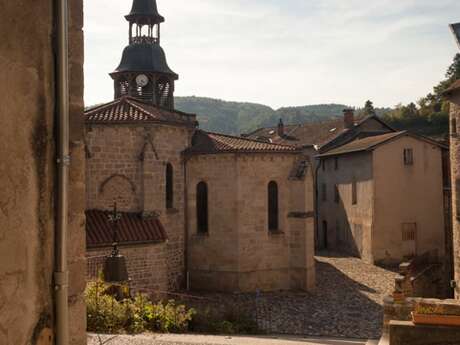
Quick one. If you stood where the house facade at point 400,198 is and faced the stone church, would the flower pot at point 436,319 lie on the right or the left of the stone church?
left

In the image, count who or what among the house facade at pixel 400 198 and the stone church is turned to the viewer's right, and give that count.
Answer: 0
